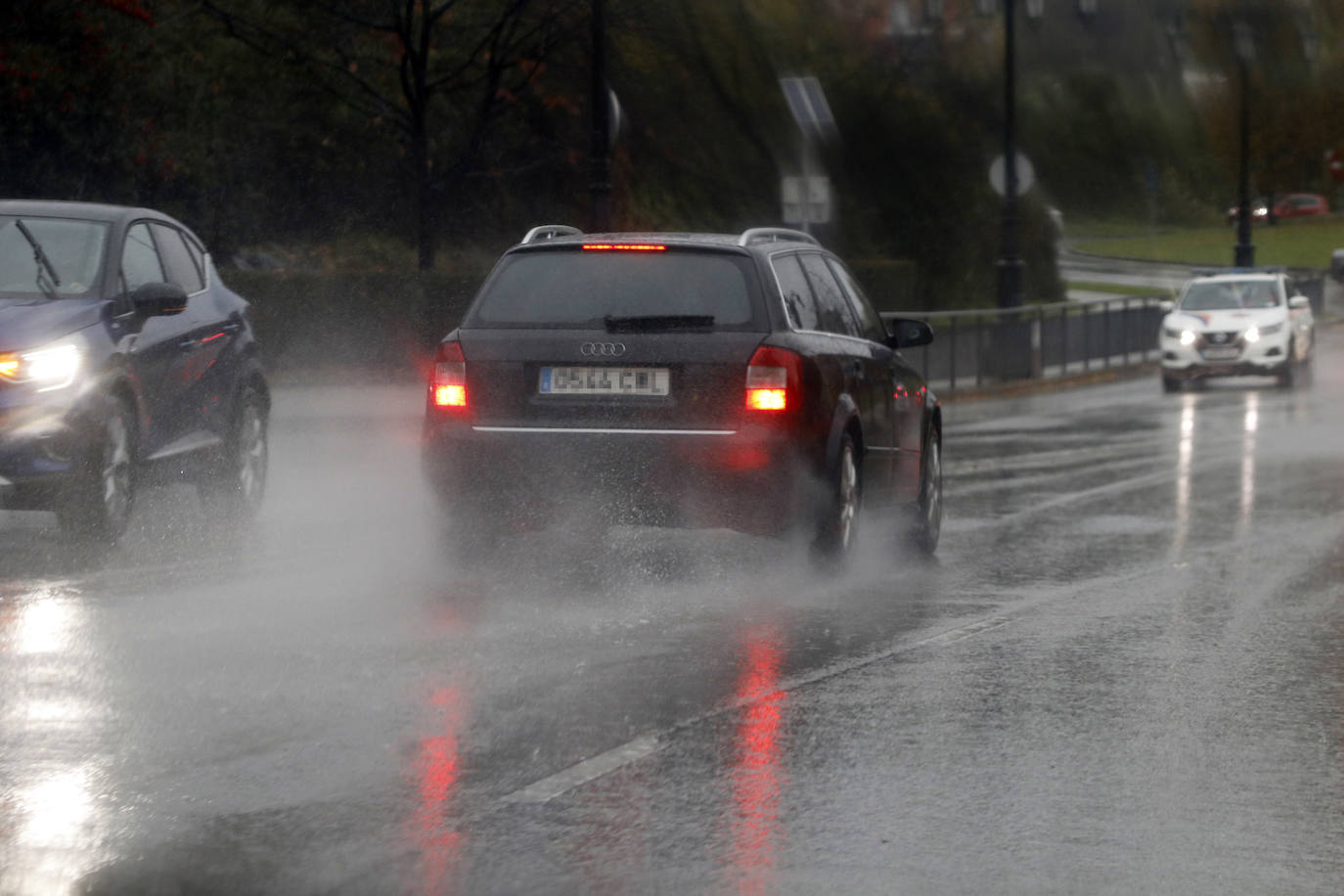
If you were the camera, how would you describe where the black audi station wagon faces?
facing away from the viewer and to the right of the viewer

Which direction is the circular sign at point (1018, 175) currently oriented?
away from the camera

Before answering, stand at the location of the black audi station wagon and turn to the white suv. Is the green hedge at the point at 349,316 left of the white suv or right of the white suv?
left

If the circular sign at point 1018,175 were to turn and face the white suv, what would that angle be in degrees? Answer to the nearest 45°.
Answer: approximately 135° to its right

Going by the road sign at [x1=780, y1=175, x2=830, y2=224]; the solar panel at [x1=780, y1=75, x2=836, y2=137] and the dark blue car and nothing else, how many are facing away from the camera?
1

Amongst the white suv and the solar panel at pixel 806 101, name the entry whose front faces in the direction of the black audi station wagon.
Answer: the white suv

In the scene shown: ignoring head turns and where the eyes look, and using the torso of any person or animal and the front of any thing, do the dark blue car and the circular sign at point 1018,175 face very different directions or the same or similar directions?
very different directions

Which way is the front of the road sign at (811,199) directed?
away from the camera

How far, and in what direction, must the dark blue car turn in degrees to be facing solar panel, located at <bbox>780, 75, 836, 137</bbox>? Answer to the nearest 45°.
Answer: approximately 180°

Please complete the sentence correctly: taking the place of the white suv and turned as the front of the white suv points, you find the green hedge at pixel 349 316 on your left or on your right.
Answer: on your right

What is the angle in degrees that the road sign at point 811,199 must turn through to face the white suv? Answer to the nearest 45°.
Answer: approximately 45° to its right
